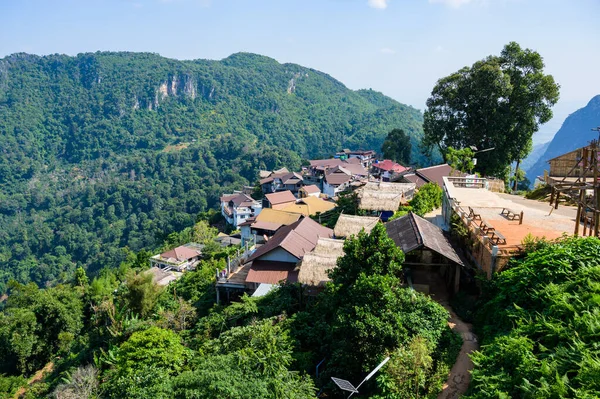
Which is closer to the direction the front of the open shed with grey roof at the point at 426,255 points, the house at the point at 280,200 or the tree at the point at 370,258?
the tree

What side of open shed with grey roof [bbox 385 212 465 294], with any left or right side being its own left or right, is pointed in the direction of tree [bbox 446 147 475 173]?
back

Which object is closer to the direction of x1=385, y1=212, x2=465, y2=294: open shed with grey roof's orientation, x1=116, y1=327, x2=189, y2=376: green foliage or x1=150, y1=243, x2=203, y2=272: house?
the green foliage

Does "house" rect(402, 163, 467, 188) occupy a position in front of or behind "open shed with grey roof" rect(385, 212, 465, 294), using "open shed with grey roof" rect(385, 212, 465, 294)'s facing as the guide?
behind

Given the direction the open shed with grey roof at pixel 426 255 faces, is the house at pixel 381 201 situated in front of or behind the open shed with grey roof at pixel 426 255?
behind

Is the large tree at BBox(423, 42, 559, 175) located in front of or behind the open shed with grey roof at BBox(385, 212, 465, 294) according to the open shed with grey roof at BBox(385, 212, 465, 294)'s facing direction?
behind

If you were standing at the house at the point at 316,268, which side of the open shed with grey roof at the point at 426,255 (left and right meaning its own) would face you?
right

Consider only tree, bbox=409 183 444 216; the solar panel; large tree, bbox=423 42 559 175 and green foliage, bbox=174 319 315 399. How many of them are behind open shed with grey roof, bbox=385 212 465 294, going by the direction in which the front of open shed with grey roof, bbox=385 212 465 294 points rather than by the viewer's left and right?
2

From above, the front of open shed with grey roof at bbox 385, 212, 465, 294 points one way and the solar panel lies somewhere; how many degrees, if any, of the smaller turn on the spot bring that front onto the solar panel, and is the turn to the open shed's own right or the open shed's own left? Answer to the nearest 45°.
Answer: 0° — it already faces it

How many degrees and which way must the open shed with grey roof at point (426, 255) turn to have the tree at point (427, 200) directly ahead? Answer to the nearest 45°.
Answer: approximately 180°

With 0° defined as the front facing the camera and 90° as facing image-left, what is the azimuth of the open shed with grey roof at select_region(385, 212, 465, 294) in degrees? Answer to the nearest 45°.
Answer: approximately 0°
